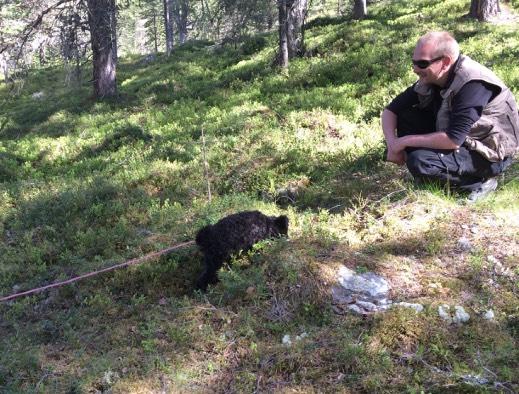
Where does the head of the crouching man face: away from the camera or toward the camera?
toward the camera

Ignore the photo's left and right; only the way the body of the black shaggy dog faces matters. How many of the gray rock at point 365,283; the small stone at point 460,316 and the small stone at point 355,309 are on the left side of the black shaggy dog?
0

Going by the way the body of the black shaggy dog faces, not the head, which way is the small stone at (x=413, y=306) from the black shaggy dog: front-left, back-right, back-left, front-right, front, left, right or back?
front-right

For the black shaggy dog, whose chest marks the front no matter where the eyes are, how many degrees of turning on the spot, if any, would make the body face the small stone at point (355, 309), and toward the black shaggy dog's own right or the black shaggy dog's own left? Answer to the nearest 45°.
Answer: approximately 45° to the black shaggy dog's own right

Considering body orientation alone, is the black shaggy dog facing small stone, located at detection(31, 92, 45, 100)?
no

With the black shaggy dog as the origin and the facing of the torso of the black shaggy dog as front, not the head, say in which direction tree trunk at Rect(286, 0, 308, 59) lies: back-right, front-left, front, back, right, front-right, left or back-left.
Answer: left

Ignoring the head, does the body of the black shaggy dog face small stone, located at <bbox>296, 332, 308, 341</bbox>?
no

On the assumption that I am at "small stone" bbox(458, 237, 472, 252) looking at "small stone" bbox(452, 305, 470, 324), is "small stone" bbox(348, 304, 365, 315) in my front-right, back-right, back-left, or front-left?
front-right

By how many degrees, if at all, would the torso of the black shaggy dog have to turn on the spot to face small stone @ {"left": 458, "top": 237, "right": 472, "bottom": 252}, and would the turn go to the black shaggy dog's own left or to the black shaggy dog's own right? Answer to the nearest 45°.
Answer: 0° — it already faces it

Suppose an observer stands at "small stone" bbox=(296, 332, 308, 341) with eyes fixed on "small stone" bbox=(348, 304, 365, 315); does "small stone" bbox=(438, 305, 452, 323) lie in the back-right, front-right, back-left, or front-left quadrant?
front-right

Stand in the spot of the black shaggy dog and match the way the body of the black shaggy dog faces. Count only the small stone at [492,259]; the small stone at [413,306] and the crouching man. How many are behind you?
0

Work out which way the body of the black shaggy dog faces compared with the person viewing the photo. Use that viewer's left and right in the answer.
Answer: facing to the right of the viewer

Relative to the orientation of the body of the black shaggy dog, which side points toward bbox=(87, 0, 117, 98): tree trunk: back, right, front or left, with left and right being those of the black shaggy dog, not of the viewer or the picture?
left
